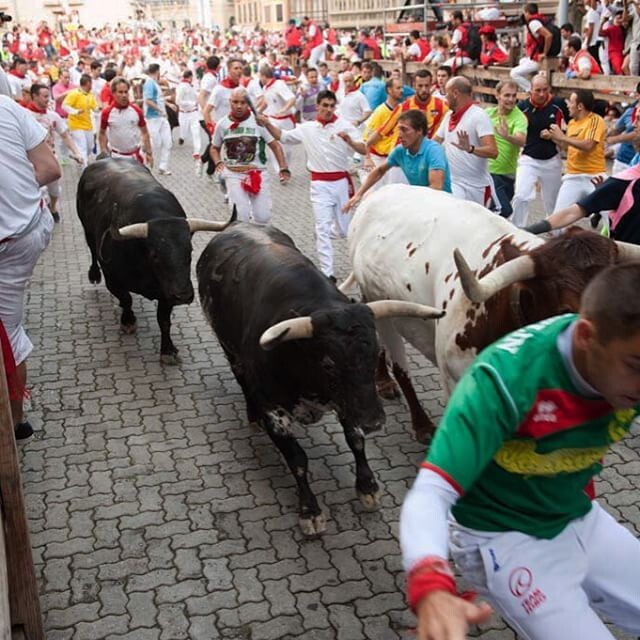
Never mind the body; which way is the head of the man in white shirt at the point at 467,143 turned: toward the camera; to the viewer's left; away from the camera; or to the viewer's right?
to the viewer's left

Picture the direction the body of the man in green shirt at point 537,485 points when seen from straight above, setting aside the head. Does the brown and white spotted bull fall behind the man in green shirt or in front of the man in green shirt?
behind

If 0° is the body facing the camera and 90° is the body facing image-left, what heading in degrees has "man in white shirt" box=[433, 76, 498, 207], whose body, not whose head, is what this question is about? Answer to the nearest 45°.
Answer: approximately 45°

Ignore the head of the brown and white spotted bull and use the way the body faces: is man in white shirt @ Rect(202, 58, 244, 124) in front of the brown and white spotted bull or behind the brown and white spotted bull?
behind

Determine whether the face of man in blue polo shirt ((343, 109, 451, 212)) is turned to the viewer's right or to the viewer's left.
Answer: to the viewer's left

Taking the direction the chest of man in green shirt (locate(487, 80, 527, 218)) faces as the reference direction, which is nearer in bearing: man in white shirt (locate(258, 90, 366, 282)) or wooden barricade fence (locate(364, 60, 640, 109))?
the man in white shirt

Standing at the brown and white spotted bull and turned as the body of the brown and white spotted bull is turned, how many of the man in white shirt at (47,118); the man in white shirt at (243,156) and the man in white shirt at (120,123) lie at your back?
3

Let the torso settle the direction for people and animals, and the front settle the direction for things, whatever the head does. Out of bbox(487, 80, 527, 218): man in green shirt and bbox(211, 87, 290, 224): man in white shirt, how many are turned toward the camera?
2

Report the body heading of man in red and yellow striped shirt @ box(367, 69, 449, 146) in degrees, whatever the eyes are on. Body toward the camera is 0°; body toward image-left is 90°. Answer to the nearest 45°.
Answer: approximately 0°

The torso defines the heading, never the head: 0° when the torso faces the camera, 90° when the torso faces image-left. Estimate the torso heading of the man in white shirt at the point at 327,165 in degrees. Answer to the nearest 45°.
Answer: approximately 0°
